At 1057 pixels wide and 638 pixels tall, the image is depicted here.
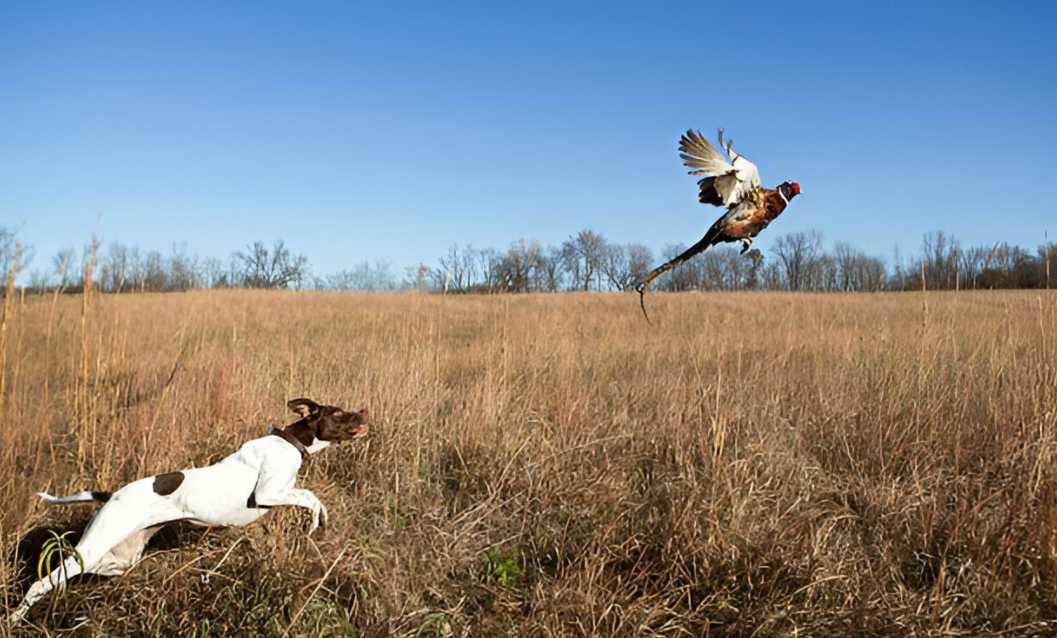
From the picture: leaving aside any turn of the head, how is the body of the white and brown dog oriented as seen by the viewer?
to the viewer's right

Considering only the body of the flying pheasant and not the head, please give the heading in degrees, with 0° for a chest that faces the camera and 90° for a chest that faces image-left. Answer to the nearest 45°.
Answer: approximately 270°

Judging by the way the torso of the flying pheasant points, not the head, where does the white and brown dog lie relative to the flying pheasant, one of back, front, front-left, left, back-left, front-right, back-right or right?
back

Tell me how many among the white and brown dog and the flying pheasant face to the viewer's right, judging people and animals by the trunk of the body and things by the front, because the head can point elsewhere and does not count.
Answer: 2

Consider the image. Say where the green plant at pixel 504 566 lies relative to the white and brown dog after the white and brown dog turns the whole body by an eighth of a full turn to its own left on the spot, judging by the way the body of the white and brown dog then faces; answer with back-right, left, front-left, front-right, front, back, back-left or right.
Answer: front-right
